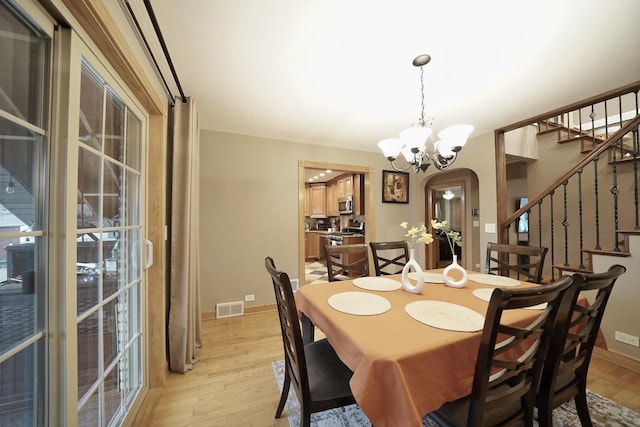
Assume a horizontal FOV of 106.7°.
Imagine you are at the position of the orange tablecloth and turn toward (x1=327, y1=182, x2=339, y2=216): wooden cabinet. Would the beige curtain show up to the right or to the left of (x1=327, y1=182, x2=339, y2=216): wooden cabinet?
left

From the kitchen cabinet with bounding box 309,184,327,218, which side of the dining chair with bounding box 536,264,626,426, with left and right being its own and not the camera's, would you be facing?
front

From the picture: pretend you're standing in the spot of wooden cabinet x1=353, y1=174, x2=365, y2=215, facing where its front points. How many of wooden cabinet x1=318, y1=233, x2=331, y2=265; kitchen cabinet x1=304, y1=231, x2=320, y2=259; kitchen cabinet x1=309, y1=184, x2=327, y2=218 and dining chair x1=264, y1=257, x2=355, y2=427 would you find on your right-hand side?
3

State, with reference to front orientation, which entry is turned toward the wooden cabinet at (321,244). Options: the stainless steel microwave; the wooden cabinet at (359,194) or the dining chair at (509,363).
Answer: the dining chair

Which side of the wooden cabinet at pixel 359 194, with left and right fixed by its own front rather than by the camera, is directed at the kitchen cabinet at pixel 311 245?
right

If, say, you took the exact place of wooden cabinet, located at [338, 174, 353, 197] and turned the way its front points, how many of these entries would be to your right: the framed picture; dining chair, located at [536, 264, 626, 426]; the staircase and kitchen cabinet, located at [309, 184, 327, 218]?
1

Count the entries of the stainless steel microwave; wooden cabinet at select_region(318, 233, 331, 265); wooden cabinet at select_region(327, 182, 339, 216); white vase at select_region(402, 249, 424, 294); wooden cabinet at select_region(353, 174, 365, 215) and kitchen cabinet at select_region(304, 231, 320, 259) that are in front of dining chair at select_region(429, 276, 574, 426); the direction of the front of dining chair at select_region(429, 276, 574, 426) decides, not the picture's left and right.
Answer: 6

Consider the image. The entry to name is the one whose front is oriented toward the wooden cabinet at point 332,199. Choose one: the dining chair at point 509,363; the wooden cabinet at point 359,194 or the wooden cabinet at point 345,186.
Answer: the dining chair

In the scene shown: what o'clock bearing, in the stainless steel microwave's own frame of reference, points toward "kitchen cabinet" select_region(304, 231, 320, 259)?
The kitchen cabinet is roughly at 3 o'clock from the stainless steel microwave.

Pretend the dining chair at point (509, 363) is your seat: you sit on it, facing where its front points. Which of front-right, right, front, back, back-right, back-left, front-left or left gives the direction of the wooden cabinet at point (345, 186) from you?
front

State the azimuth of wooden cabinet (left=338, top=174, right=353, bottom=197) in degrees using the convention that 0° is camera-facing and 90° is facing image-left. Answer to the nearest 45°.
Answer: approximately 45°

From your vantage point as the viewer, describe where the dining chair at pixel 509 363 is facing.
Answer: facing away from the viewer and to the left of the viewer

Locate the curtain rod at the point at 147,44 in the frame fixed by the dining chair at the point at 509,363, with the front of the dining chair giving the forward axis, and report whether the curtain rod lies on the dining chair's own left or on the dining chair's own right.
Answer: on the dining chair's own left

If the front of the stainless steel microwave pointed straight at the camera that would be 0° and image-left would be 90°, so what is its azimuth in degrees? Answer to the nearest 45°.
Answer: approximately 45°

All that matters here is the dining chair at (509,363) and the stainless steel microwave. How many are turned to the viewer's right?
0

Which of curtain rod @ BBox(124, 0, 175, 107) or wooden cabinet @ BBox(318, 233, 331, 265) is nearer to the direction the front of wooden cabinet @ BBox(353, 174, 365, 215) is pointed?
the curtain rod

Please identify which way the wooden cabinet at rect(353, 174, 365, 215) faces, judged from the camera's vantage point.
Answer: facing the viewer and to the left of the viewer

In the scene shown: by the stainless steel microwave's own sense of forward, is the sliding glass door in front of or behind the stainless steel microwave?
in front
